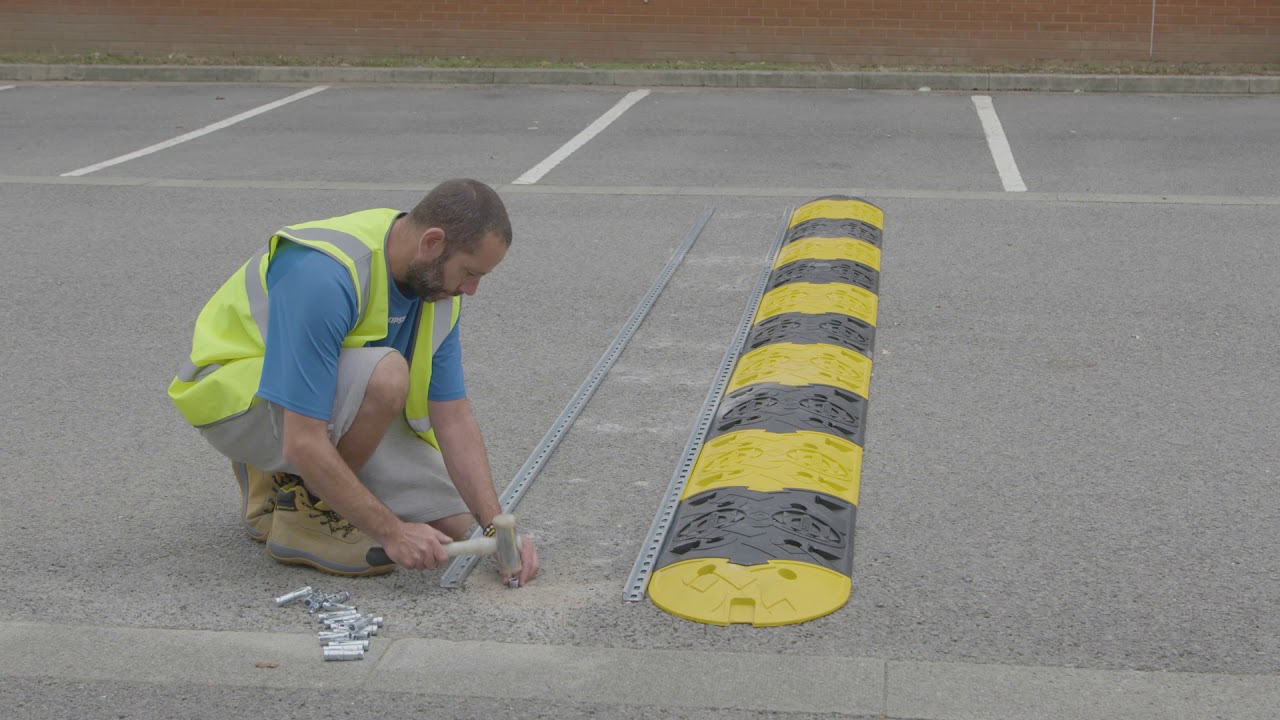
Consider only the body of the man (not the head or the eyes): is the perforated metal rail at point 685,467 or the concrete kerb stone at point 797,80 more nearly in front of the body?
the perforated metal rail

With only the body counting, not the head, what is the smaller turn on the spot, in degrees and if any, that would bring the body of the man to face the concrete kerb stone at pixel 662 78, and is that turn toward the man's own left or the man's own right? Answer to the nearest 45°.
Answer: approximately 135° to the man's own left

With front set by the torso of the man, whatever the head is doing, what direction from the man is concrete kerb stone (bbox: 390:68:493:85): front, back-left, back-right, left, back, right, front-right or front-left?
back-left

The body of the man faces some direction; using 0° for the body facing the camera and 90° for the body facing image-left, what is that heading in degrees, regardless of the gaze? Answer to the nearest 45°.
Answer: approximately 315°

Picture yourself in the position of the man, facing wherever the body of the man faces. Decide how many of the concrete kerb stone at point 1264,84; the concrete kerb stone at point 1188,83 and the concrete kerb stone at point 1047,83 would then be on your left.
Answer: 3

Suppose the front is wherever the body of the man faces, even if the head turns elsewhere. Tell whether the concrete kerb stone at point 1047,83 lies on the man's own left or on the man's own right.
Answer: on the man's own left

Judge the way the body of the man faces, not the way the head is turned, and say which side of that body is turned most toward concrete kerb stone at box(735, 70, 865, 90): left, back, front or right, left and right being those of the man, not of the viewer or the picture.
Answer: left

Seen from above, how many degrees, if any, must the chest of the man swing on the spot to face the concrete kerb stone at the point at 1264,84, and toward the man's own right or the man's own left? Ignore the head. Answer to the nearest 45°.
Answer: approximately 90° to the man's own left
